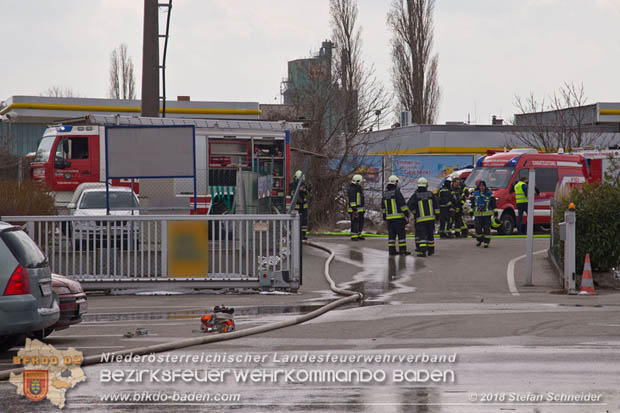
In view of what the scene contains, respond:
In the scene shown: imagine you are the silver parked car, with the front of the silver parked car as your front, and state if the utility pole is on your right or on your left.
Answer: on your right

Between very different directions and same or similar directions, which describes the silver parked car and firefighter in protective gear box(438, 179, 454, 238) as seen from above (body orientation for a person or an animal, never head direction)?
very different directions

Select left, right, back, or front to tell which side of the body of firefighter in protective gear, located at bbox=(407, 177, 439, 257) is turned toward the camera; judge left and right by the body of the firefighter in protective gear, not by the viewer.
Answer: back

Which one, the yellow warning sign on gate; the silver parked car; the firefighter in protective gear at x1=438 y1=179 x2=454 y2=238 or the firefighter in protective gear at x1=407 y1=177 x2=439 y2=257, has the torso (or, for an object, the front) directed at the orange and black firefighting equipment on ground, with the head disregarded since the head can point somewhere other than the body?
the yellow warning sign on gate

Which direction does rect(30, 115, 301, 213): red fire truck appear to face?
to the viewer's left

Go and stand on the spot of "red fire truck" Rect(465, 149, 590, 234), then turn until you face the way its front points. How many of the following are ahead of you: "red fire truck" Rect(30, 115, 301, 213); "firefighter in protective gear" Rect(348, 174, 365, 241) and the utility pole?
3

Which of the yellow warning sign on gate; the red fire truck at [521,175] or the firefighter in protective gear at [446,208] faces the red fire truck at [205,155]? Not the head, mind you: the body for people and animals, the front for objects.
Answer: the red fire truck at [521,175]

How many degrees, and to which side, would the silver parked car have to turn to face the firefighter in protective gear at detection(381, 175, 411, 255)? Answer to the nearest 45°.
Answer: approximately 90° to its right

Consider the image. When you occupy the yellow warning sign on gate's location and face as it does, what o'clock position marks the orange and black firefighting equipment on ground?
The orange and black firefighting equipment on ground is roughly at 12 o'clock from the yellow warning sign on gate.

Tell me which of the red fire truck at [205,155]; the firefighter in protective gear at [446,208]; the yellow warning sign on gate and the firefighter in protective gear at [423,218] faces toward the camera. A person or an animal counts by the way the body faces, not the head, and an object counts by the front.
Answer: the yellow warning sign on gate

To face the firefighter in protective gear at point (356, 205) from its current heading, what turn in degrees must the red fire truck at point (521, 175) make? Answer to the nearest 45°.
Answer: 0° — it already faces them

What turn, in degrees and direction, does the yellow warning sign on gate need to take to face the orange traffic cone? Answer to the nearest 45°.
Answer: approximately 90° to its left
